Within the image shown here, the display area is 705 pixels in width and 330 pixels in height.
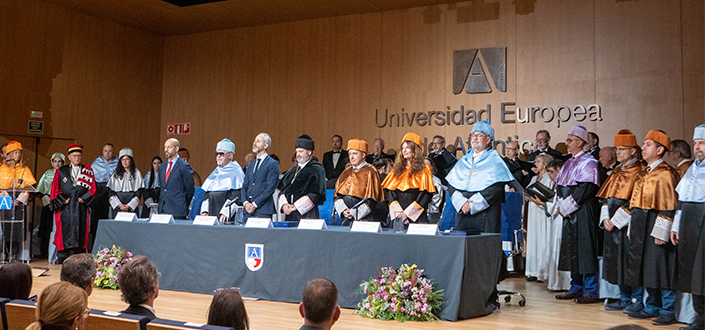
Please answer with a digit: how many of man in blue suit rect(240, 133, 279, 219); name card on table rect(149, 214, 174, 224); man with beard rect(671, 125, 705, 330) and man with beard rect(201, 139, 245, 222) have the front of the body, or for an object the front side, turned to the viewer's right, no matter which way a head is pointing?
0

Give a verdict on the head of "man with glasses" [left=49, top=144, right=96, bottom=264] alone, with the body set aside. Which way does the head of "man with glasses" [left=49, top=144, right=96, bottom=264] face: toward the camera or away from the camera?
toward the camera

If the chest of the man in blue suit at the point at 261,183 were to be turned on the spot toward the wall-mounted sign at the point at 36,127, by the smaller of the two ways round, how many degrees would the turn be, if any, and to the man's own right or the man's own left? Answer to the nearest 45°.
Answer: approximately 90° to the man's own right

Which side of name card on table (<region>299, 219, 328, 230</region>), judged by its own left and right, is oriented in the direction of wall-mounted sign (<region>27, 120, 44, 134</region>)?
right

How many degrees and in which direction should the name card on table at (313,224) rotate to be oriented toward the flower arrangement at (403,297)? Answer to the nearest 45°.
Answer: approximately 90° to its left

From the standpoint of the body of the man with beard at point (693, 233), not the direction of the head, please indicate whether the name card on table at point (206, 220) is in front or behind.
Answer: in front

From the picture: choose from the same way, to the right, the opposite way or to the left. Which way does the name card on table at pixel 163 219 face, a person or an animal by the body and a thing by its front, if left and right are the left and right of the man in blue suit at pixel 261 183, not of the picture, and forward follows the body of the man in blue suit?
the same way

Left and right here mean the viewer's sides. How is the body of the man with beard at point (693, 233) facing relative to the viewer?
facing the viewer and to the left of the viewer

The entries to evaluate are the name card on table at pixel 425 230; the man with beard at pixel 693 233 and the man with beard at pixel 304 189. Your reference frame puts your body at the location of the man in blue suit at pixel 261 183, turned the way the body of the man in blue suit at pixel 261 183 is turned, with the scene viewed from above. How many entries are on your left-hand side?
3

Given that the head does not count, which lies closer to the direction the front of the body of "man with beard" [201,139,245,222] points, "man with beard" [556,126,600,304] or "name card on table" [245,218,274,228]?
the name card on table

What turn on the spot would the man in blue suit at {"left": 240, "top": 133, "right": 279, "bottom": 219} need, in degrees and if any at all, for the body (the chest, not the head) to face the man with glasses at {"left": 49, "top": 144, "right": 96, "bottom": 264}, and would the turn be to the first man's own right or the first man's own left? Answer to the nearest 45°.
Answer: approximately 90° to the first man's own right

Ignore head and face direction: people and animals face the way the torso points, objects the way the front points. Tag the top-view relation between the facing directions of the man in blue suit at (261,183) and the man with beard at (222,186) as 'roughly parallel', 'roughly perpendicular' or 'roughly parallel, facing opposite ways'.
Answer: roughly parallel

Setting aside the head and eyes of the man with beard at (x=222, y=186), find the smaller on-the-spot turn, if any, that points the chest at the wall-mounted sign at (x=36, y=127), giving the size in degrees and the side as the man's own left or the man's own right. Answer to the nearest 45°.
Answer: approximately 90° to the man's own right

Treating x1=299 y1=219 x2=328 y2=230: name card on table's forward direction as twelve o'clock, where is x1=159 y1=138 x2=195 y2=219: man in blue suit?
The man in blue suit is roughly at 3 o'clock from the name card on table.

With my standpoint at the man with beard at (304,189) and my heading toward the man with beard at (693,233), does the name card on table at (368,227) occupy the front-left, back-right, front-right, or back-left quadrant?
front-right

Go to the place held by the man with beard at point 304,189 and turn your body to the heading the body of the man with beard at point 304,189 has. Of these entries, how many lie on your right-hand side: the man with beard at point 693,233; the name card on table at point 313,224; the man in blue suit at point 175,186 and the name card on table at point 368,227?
1

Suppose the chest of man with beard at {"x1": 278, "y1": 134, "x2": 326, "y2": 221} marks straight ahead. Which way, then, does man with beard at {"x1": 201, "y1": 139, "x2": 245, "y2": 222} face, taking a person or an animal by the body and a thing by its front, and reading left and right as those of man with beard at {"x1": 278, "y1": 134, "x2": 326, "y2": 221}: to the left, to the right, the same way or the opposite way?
the same way
